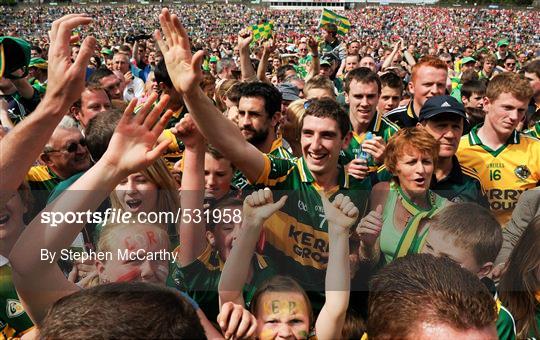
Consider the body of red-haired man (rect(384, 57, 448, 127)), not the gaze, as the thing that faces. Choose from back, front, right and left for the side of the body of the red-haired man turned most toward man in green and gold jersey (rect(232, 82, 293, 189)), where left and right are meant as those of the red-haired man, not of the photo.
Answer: right

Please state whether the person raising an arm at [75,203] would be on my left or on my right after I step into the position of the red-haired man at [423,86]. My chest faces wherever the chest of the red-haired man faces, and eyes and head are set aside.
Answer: on my right

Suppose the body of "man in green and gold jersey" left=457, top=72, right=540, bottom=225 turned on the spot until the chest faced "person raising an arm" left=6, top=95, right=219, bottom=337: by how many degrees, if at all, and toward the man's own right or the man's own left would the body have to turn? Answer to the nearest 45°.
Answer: approximately 45° to the man's own right

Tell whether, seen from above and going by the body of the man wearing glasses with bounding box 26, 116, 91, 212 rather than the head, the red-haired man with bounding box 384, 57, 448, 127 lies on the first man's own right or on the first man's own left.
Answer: on the first man's own left

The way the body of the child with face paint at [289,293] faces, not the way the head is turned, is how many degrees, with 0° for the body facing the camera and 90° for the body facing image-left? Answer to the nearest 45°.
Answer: approximately 0°

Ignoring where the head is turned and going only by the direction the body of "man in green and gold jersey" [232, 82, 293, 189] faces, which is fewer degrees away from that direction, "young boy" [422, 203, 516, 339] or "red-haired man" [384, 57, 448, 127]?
the young boy

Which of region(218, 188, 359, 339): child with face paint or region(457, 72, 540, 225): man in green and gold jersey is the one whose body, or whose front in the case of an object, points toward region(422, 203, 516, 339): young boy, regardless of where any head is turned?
the man in green and gold jersey

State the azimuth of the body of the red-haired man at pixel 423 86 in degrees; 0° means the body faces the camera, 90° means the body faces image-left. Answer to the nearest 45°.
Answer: approximately 315°
